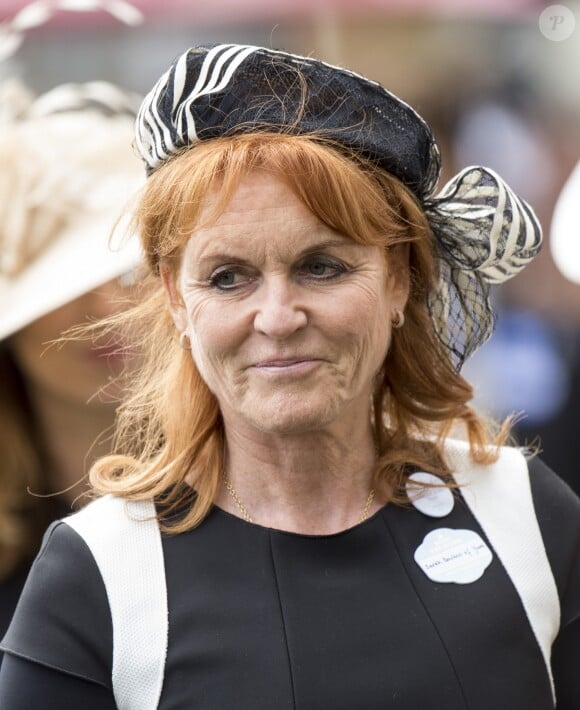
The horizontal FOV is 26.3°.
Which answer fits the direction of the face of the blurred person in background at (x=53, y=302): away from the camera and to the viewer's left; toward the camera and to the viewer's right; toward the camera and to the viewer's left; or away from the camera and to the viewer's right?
toward the camera and to the viewer's right

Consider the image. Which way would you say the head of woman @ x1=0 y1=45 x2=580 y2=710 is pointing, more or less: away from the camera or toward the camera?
toward the camera

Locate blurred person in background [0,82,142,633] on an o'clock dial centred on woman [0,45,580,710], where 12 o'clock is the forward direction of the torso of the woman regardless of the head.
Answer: The blurred person in background is roughly at 5 o'clock from the woman.

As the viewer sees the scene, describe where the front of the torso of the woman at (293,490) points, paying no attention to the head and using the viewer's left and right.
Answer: facing the viewer
